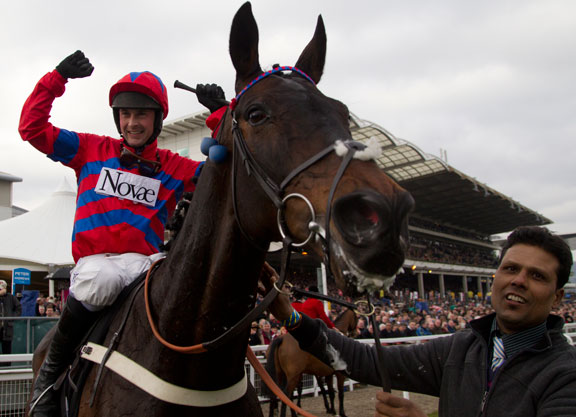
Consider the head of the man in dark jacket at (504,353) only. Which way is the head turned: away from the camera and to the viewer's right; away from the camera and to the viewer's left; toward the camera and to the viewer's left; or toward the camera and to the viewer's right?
toward the camera and to the viewer's left

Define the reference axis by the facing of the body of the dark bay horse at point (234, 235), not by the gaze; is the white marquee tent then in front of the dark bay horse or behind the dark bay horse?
behind

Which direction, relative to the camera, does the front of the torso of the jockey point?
toward the camera

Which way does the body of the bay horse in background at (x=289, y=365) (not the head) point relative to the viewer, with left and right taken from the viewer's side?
facing away from the viewer and to the right of the viewer

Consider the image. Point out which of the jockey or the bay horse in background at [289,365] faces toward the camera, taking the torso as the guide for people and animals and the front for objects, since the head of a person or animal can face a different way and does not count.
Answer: the jockey

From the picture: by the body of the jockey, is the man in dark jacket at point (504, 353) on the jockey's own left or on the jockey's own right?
on the jockey's own left

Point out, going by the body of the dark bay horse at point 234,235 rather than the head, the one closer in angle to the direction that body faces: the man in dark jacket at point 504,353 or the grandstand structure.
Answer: the man in dark jacket

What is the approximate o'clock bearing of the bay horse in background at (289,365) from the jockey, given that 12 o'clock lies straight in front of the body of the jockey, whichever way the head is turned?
The bay horse in background is roughly at 7 o'clock from the jockey.

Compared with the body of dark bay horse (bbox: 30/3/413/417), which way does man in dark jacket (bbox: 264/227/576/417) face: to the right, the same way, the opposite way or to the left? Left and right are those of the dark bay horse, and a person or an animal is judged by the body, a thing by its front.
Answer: to the right

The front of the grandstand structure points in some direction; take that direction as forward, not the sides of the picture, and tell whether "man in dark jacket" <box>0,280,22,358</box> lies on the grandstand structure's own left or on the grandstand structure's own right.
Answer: on the grandstand structure's own right

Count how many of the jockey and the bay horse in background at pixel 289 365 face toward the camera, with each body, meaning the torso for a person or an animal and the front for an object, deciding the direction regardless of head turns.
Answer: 1

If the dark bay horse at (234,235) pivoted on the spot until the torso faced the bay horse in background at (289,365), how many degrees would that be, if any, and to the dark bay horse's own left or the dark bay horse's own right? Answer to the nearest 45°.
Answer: approximately 135° to the dark bay horse's own left

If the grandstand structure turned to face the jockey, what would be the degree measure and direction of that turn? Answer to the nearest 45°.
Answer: approximately 45° to its right

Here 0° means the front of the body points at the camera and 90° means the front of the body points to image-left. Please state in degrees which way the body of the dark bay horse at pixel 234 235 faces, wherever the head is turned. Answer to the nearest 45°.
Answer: approximately 315°
